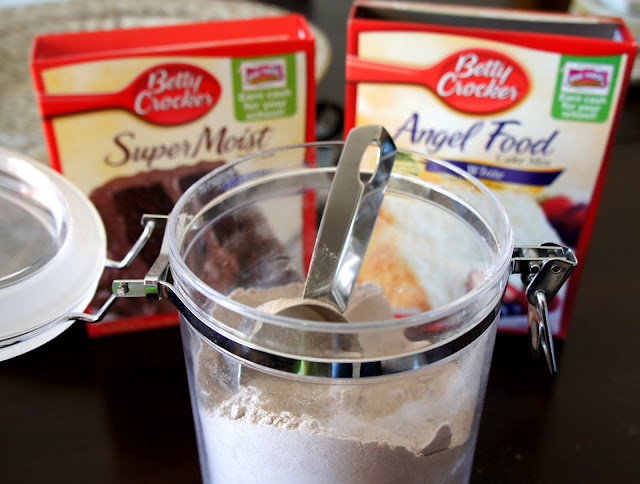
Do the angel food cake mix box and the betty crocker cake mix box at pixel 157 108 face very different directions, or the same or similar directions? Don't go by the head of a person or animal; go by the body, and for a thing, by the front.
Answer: same or similar directions

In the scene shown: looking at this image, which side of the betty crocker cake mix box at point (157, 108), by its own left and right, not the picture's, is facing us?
front

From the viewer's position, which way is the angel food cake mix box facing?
facing the viewer

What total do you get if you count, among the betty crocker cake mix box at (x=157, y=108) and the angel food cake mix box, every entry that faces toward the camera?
2
